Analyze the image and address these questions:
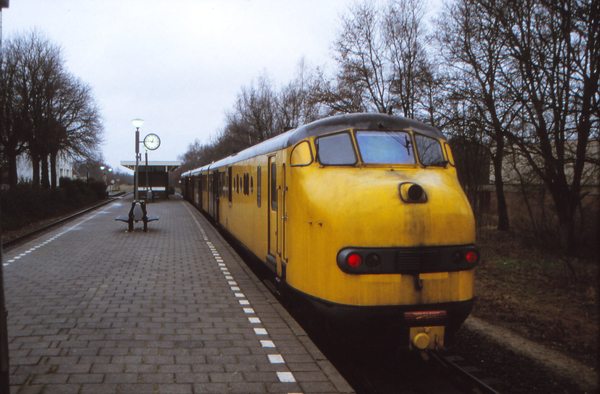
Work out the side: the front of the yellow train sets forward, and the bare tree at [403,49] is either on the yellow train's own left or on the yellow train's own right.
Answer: on the yellow train's own left

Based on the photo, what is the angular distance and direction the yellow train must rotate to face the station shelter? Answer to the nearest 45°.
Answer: approximately 180°

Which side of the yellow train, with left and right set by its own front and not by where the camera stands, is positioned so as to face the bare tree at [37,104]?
back

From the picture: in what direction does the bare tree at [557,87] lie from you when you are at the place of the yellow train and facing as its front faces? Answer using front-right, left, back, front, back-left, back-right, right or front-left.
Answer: left

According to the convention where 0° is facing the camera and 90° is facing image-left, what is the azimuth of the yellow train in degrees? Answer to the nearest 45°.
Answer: approximately 315°

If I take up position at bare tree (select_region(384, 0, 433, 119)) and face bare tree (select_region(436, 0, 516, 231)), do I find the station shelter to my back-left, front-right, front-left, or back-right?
back-right

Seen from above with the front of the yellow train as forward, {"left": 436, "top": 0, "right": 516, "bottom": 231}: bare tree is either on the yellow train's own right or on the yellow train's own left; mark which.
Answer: on the yellow train's own left
